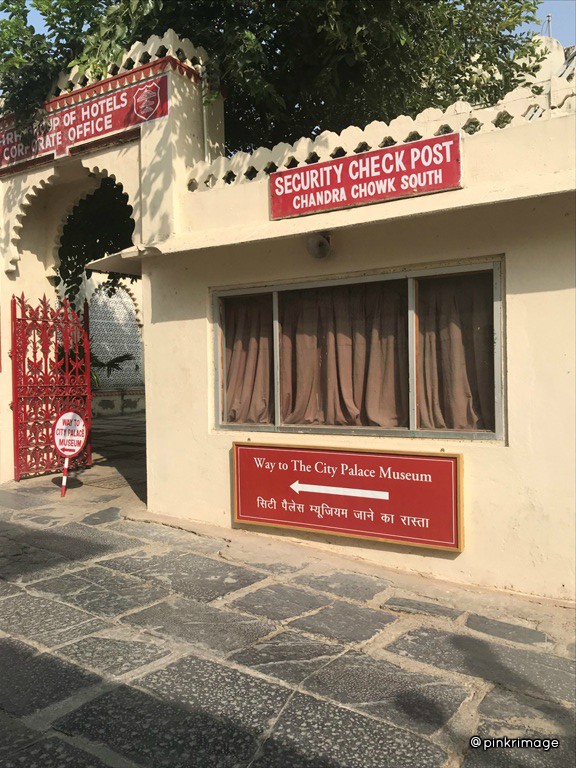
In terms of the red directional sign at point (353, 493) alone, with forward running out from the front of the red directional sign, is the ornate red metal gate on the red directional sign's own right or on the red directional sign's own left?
on the red directional sign's own right

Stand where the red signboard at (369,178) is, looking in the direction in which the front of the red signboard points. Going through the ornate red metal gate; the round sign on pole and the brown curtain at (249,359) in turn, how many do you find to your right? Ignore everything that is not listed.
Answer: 3

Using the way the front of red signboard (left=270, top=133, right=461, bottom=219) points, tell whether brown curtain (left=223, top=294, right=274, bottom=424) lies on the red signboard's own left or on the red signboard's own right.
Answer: on the red signboard's own right

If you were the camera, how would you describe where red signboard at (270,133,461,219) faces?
facing the viewer and to the left of the viewer

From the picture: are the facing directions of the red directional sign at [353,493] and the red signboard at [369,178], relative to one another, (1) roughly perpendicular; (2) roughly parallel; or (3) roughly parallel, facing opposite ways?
roughly parallel

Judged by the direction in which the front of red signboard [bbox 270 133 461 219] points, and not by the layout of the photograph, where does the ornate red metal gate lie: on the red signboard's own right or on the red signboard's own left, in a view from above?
on the red signboard's own right

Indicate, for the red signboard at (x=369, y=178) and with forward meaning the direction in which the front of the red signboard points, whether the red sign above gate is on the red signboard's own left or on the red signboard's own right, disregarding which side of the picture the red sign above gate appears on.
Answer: on the red signboard's own right

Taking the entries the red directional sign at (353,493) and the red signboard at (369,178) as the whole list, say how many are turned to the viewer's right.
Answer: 0
